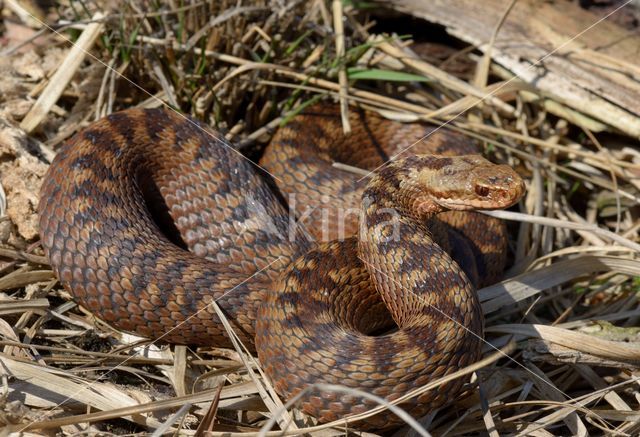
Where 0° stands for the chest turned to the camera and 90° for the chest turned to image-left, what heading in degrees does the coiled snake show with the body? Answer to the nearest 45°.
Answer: approximately 270°

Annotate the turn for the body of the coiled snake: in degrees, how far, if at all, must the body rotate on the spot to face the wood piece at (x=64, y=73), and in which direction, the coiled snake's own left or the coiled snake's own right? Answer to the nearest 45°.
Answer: approximately 135° to the coiled snake's own left

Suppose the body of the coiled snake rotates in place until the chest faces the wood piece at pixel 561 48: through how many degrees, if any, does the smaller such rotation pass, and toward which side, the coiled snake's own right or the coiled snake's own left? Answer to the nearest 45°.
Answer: approximately 45° to the coiled snake's own left

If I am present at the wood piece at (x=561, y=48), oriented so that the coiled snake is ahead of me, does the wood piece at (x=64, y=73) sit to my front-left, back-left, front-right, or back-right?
front-right

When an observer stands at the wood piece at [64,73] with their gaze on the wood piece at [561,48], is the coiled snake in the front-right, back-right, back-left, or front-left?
front-right

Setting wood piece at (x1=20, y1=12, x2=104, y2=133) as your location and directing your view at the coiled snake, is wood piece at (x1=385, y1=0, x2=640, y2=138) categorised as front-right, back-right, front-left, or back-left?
front-left
